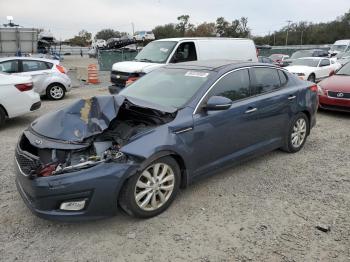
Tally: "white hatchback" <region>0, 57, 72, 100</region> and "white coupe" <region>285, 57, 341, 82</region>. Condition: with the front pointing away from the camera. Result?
0

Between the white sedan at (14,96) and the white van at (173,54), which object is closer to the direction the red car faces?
the white sedan

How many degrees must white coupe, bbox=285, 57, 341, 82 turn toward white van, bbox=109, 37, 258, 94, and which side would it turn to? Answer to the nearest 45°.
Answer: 0° — it already faces it

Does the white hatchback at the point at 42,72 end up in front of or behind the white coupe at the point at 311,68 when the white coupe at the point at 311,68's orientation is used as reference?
in front

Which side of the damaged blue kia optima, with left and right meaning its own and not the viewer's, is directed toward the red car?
back

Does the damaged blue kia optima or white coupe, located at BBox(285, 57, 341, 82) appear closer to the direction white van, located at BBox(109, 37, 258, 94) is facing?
the damaged blue kia optima

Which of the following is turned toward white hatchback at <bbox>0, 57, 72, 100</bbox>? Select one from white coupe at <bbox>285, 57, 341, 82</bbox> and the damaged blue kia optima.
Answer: white coupe at <bbox>285, 57, 341, 82</bbox>
